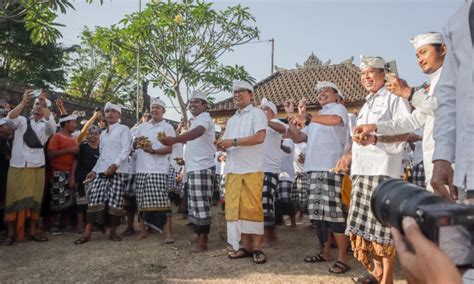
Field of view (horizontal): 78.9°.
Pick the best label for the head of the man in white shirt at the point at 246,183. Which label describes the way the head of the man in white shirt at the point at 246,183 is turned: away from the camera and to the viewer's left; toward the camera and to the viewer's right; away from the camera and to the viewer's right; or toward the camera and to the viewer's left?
toward the camera and to the viewer's left

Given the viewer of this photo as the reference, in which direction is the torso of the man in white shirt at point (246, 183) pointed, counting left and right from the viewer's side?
facing the viewer and to the left of the viewer

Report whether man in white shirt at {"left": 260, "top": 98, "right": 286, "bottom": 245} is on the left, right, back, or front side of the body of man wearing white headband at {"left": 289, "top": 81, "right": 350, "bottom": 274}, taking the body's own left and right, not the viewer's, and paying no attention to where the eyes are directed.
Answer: right

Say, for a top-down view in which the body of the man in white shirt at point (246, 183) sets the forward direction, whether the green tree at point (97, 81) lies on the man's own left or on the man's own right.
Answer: on the man's own right

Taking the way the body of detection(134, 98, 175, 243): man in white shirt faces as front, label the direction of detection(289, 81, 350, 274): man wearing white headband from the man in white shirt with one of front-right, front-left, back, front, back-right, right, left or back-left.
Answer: left

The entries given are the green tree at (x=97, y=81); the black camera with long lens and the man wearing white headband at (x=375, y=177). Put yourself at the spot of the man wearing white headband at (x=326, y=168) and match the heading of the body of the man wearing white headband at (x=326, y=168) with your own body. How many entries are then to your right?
1

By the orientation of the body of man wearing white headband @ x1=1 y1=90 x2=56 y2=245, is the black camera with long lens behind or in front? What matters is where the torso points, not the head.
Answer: in front

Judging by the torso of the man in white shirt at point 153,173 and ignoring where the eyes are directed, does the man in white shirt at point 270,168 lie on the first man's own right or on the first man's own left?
on the first man's own left

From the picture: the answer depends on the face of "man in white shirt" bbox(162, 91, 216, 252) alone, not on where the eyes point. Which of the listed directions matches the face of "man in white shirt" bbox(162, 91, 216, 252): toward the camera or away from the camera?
toward the camera

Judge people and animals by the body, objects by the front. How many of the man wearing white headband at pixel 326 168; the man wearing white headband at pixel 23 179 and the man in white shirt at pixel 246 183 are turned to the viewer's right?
0

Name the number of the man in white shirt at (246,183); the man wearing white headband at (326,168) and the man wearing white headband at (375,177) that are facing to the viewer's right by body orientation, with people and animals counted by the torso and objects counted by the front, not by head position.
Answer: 0

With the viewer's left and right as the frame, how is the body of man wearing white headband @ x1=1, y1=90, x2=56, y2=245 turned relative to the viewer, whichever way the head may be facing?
facing the viewer
